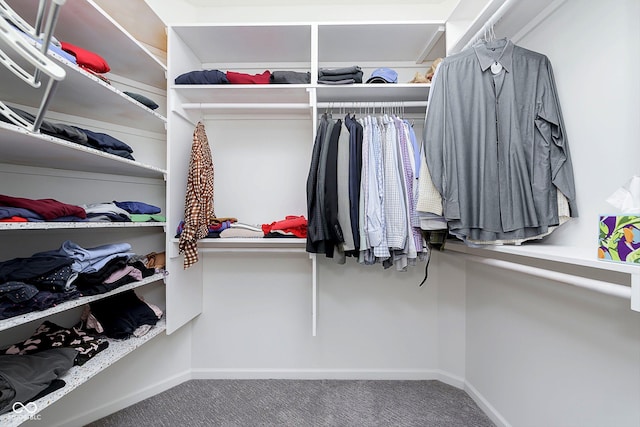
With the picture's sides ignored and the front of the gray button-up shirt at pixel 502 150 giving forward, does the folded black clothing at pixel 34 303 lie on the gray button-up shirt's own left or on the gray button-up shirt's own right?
on the gray button-up shirt's own right

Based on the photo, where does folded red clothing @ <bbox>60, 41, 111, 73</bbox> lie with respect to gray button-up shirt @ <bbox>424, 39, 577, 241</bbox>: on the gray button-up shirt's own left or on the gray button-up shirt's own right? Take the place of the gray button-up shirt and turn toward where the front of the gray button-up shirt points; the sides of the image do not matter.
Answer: on the gray button-up shirt's own right

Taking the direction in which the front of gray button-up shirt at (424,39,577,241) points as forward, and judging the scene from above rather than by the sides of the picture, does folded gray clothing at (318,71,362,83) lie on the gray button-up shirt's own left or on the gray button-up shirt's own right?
on the gray button-up shirt's own right

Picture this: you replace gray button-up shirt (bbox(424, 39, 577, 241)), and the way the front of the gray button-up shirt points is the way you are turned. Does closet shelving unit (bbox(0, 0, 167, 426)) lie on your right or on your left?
on your right

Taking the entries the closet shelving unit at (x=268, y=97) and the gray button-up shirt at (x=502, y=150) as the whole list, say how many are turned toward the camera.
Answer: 2

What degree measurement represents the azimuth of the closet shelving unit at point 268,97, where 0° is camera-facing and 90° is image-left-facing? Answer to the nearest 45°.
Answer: approximately 0°
